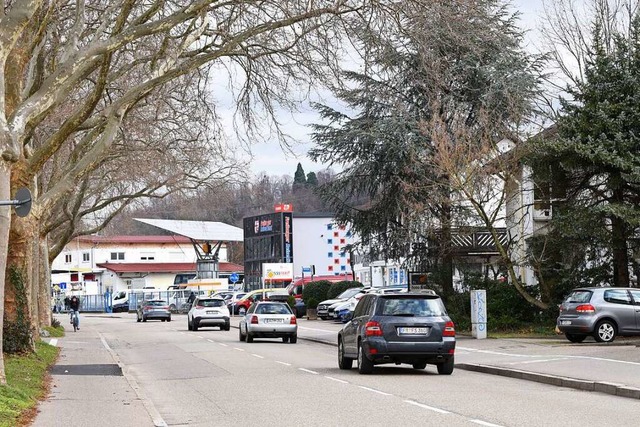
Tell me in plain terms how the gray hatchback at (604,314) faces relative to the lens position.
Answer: facing away from the viewer and to the right of the viewer

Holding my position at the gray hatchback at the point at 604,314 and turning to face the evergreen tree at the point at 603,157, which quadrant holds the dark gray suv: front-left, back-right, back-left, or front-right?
back-left

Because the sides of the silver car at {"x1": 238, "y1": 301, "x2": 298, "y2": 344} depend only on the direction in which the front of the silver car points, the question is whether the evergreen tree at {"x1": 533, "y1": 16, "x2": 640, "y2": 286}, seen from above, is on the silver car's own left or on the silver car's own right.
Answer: on the silver car's own right

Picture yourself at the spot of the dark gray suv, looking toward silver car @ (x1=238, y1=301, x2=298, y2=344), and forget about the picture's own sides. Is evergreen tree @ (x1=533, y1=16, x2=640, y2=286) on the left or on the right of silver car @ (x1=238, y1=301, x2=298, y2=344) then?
right

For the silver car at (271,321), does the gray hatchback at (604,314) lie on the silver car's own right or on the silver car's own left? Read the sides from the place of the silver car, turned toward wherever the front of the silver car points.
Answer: on the silver car's own right

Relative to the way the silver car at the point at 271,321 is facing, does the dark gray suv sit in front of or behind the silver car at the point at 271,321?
behind

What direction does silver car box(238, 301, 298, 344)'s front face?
away from the camera

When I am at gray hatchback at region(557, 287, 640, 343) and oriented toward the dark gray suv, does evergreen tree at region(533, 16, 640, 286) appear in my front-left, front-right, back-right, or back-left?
back-right

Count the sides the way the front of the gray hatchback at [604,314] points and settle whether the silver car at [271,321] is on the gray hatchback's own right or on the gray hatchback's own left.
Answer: on the gray hatchback's own left
